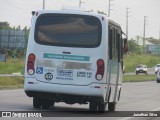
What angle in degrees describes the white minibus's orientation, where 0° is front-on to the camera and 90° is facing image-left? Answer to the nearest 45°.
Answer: approximately 180°
